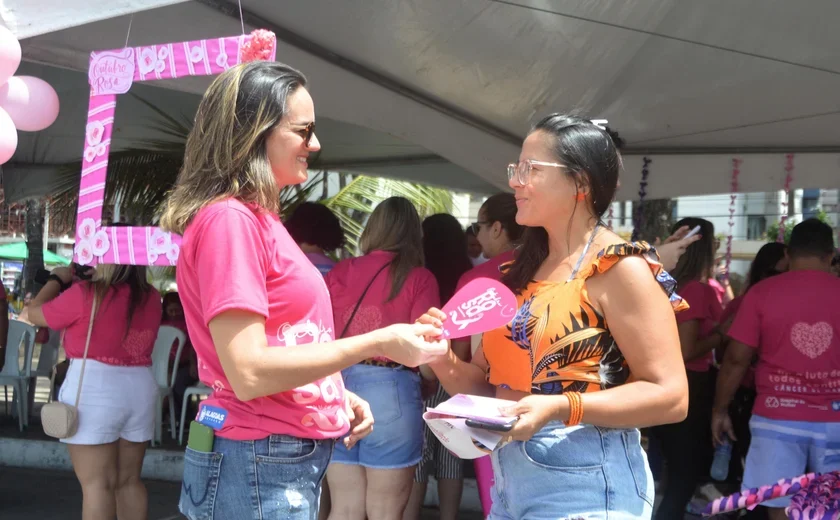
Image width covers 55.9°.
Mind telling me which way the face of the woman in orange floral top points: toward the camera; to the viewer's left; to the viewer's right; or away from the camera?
to the viewer's left

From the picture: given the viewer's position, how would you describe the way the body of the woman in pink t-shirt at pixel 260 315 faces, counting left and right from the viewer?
facing to the right of the viewer

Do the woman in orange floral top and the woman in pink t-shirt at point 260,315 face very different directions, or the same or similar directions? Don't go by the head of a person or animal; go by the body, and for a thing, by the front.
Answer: very different directions

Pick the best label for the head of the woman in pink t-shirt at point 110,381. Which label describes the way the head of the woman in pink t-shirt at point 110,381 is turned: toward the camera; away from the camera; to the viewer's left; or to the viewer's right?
away from the camera

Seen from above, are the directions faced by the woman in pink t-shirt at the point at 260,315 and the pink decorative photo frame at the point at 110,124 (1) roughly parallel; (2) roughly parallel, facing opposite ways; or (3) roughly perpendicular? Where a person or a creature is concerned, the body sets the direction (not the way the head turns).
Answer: roughly perpendicular

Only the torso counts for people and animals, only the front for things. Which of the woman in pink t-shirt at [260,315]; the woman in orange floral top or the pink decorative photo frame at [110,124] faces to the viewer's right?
the woman in pink t-shirt

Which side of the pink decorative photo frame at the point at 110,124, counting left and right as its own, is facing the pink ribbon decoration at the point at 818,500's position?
left
